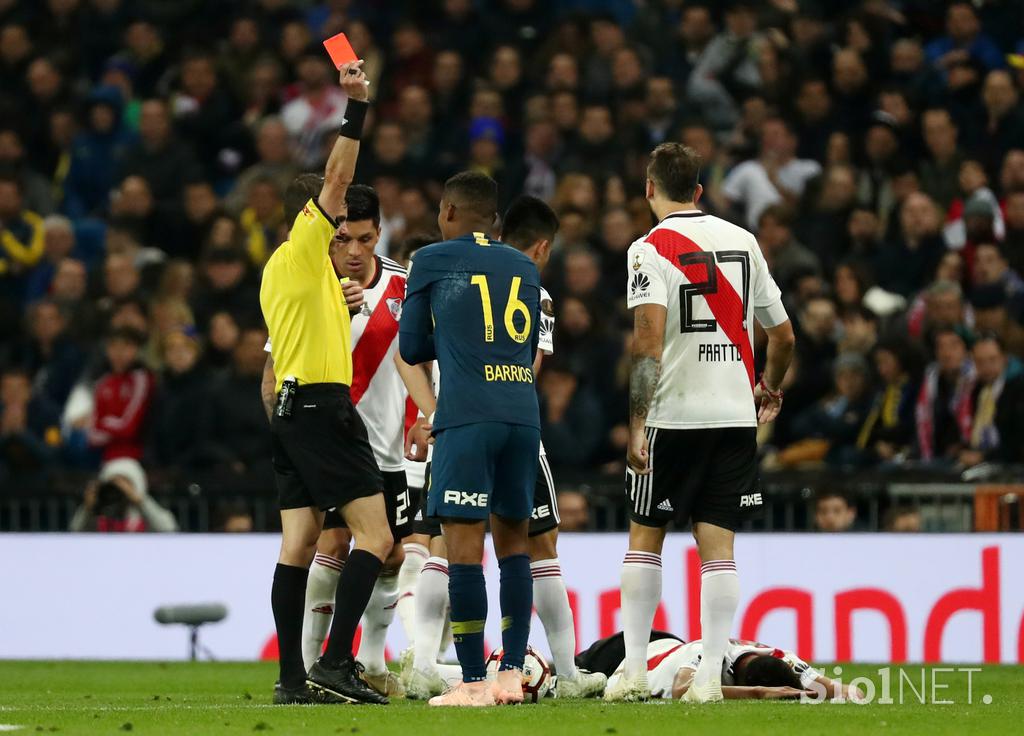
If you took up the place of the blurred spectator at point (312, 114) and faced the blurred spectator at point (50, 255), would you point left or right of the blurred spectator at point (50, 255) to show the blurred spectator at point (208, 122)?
right

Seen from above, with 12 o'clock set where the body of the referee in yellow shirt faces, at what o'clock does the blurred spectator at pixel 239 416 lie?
The blurred spectator is roughly at 9 o'clock from the referee in yellow shirt.

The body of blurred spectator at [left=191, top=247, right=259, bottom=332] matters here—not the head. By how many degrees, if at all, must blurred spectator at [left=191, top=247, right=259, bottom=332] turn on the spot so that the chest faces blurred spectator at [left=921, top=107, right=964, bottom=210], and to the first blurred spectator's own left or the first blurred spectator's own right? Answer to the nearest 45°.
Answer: approximately 90° to the first blurred spectator's own left

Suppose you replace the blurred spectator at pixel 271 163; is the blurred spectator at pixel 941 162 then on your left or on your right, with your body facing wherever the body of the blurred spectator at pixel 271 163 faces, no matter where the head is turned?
on your left

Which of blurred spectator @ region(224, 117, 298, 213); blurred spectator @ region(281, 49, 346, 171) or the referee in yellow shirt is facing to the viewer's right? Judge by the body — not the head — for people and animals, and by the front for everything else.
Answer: the referee in yellow shirt

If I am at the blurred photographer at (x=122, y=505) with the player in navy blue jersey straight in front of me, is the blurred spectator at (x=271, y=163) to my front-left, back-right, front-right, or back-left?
back-left

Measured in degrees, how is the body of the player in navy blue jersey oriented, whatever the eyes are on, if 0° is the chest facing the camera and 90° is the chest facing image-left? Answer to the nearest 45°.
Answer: approximately 135°

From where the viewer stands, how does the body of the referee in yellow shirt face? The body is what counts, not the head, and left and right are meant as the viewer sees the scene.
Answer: facing to the right of the viewer
